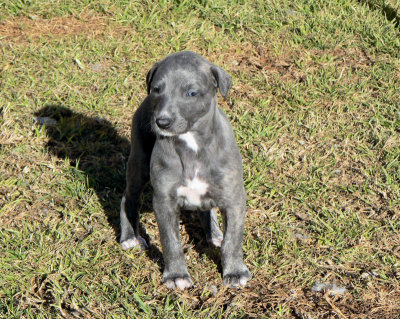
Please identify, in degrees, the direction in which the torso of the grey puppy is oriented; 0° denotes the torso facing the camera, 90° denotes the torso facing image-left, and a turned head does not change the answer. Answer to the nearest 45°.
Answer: approximately 0°
